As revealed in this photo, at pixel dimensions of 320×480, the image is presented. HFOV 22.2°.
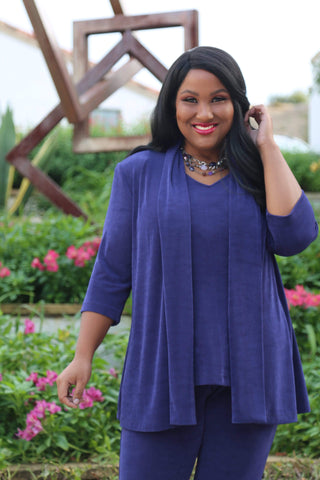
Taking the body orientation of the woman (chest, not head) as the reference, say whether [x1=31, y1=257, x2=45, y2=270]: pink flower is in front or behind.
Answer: behind

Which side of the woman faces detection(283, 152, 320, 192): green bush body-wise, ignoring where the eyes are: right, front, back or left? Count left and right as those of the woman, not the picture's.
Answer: back

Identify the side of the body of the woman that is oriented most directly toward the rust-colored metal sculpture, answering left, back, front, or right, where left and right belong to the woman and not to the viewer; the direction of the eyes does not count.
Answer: back

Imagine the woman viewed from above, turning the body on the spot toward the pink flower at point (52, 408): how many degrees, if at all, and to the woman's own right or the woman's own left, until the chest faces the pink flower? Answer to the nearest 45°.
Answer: approximately 135° to the woman's own right

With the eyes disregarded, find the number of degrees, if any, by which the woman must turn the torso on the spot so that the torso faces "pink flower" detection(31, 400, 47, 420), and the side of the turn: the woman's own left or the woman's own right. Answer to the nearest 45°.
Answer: approximately 135° to the woman's own right

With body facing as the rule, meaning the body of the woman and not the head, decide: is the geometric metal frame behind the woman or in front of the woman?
behind

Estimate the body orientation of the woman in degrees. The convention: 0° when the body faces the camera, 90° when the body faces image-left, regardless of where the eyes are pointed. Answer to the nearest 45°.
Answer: approximately 0°
